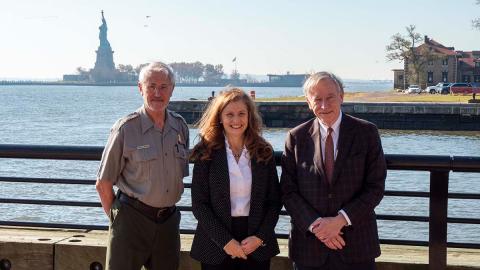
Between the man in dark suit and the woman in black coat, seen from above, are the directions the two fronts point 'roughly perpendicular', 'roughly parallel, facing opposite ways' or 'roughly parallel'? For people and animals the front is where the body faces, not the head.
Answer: roughly parallel

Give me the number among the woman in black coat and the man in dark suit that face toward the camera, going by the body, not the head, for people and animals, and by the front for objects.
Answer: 2

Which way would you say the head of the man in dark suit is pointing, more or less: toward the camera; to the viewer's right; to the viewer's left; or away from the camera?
toward the camera

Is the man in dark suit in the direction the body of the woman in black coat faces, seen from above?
no

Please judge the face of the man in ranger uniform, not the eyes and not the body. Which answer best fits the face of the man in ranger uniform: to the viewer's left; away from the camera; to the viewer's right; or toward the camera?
toward the camera

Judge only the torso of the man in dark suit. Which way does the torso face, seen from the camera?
toward the camera

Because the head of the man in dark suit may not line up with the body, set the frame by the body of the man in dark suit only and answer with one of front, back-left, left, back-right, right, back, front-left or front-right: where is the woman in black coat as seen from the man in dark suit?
right

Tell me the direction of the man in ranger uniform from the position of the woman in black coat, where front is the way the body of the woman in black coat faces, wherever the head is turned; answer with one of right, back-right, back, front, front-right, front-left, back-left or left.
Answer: right

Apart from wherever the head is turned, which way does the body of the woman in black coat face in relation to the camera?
toward the camera

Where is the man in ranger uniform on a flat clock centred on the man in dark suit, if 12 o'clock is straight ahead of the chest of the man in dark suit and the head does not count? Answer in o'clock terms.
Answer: The man in ranger uniform is roughly at 3 o'clock from the man in dark suit.
